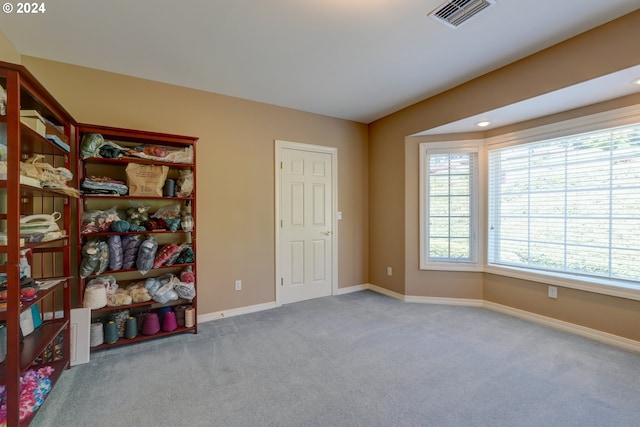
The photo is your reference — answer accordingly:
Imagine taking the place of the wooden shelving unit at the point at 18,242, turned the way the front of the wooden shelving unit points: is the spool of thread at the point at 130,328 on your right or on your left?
on your left

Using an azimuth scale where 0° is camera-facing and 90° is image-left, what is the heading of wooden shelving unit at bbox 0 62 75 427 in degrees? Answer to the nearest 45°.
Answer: approximately 315°

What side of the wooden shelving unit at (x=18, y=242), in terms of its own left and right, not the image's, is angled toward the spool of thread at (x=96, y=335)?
left

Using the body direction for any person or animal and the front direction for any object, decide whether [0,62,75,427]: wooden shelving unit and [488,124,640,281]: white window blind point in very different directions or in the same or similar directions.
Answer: very different directions

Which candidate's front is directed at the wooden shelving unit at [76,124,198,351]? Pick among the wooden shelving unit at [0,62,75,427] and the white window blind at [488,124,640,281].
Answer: the white window blind

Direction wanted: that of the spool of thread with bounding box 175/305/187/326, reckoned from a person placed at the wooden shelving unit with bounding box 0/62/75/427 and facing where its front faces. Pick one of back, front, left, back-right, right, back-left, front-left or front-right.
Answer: left

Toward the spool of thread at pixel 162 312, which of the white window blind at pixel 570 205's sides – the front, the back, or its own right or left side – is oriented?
front

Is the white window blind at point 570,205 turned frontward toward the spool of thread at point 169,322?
yes

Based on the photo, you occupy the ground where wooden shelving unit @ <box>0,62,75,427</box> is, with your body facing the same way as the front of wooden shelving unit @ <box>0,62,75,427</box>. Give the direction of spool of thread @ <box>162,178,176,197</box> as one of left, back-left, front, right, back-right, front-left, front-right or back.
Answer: left

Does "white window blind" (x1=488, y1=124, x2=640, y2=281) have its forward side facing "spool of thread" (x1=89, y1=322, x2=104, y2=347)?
yes

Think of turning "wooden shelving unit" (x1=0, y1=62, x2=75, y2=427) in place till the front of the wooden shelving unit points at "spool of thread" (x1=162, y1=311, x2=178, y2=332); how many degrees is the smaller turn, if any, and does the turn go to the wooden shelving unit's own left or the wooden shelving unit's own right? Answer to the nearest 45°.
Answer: approximately 90° to the wooden shelving unit's own left

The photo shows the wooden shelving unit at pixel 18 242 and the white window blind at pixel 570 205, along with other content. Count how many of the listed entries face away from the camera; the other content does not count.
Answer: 0

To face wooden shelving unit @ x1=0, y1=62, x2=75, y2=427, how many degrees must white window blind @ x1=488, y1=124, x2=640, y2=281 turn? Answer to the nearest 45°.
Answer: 0° — it already faces it

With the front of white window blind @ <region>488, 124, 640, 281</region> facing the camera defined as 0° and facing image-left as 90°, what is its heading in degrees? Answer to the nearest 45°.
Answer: approximately 45°

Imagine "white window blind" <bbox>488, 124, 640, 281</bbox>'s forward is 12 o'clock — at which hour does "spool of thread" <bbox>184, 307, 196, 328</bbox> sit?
The spool of thread is roughly at 12 o'clock from the white window blind.

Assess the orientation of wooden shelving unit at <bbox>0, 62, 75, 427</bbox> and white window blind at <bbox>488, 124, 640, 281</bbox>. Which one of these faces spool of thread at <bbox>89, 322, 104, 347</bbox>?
the white window blind
